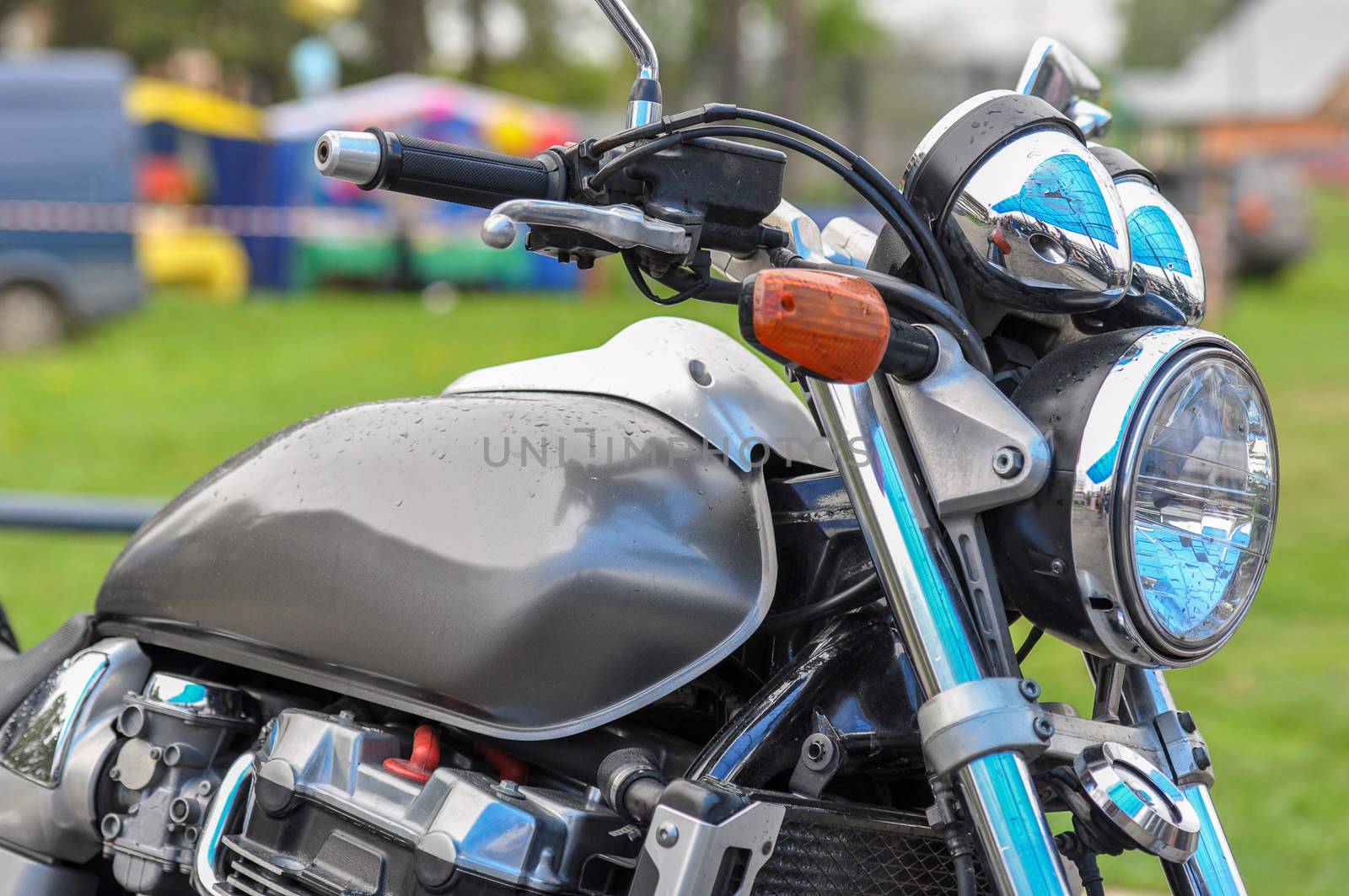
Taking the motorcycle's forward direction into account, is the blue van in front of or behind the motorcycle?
behind

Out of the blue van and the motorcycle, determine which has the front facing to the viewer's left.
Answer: the blue van

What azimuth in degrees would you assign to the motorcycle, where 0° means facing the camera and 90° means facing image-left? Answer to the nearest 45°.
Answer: approximately 315°

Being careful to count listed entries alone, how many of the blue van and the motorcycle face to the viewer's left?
1

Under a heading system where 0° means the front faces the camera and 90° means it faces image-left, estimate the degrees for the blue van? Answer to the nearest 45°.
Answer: approximately 90°

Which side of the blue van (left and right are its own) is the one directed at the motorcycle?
left

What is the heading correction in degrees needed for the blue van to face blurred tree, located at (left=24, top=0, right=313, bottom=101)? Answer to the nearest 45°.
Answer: approximately 90° to its right
